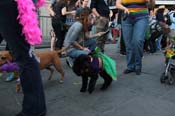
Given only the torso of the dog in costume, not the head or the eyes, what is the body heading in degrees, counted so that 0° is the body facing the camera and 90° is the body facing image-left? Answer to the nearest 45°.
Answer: approximately 45°

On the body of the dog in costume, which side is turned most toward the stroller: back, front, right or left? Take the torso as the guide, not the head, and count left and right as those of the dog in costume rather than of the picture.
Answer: back

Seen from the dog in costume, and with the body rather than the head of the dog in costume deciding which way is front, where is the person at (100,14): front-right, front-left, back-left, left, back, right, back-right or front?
back-right

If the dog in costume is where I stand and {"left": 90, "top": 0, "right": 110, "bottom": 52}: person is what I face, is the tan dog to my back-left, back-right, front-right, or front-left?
front-left
